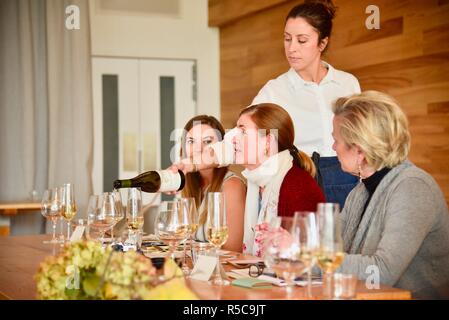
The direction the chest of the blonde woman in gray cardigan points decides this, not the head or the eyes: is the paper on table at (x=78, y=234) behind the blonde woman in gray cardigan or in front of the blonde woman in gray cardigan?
in front

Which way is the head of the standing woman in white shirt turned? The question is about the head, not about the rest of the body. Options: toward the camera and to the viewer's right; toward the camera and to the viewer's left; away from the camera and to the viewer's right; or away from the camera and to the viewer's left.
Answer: toward the camera and to the viewer's left

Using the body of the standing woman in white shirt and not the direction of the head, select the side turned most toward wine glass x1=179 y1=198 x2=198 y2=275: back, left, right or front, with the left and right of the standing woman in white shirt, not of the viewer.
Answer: front

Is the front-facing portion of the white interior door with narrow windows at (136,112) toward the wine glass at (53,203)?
yes

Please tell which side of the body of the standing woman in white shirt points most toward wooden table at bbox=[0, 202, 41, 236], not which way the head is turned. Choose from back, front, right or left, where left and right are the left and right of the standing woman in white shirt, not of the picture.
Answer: right

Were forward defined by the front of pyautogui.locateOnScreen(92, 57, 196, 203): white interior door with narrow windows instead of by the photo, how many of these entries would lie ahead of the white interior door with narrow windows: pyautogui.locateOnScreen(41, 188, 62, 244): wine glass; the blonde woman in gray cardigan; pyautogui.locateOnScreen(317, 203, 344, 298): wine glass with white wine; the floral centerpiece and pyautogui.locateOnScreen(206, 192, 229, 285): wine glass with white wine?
5

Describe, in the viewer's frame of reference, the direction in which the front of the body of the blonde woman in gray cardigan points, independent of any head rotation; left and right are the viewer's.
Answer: facing to the left of the viewer

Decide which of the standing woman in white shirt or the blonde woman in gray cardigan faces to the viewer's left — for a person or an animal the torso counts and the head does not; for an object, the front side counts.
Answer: the blonde woman in gray cardigan

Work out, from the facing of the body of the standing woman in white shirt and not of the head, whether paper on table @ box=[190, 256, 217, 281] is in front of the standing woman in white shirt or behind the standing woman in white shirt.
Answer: in front

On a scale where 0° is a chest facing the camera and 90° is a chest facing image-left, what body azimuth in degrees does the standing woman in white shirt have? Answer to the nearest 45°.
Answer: approximately 0°

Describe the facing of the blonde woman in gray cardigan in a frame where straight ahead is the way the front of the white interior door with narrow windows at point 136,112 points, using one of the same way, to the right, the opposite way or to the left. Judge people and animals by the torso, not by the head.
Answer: to the right

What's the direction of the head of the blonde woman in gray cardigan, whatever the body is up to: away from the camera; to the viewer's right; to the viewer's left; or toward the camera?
to the viewer's left

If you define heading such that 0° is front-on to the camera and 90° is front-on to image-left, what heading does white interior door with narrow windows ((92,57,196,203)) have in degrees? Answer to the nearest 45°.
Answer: approximately 0°
